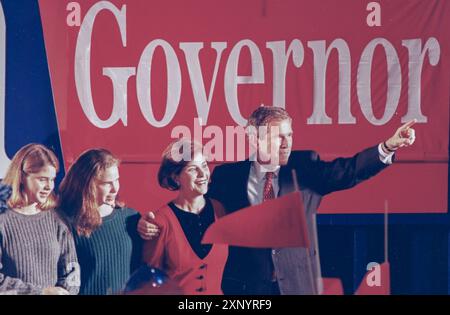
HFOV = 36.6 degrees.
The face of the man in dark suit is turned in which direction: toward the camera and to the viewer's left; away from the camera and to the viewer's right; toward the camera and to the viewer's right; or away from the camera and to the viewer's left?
toward the camera and to the viewer's right

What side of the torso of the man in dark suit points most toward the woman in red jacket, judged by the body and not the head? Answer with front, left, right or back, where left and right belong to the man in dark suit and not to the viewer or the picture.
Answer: right

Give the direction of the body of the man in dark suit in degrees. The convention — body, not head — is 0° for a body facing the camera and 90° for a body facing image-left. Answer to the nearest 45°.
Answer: approximately 0°

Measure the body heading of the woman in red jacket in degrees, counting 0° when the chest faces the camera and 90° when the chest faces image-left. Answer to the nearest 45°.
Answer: approximately 315°

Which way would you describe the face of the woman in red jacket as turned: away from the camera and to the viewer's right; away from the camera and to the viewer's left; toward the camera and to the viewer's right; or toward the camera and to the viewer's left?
toward the camera and to the viewer's right

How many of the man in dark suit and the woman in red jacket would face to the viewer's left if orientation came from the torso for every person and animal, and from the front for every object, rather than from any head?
0
